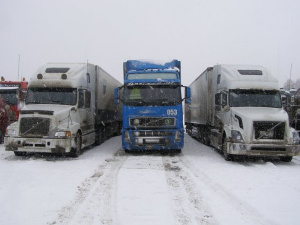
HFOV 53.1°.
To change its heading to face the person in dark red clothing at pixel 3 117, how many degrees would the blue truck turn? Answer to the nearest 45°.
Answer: approximately 135° to its right

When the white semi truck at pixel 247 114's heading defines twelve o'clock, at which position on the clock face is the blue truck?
The blue truck is roughly at 4 o'clock from the white semi truck.

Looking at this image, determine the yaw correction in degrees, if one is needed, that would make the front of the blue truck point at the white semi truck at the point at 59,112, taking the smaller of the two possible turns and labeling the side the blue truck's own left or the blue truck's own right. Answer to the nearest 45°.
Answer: approximately 90° to the blue truck's own right

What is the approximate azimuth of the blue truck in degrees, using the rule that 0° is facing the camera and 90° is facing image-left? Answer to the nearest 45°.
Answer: approximately 0°

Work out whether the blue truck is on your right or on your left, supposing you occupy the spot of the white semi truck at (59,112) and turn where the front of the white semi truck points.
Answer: on your left

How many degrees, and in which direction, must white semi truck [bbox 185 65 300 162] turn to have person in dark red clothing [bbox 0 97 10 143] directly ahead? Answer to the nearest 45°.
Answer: approximately 135° to its right

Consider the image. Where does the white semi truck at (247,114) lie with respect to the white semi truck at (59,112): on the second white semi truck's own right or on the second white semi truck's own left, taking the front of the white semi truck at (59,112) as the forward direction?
on the second white semi truck's own left
